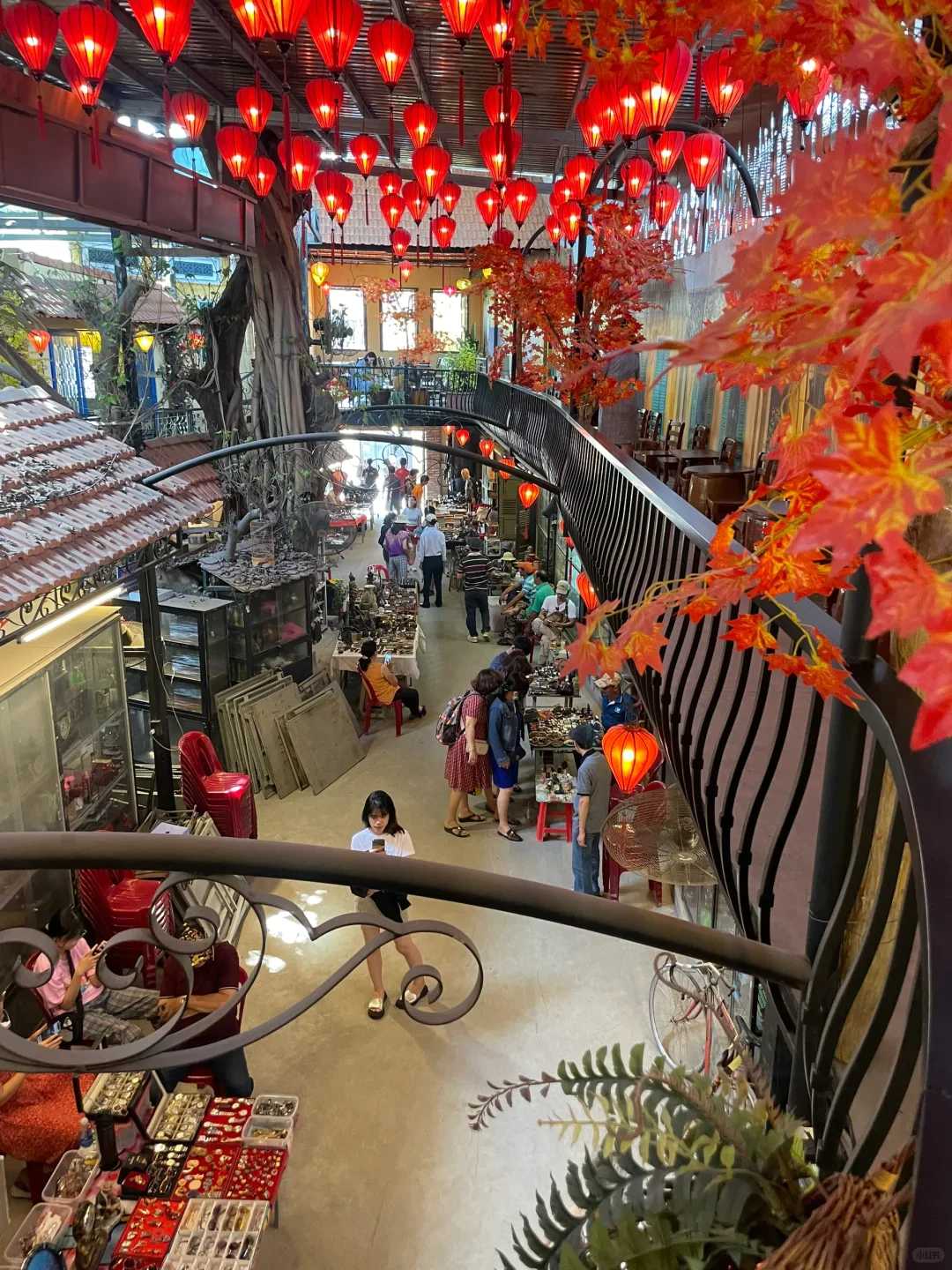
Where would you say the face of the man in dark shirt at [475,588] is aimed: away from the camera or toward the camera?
away from the camera

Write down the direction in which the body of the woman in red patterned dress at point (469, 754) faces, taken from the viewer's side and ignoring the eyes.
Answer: to the viewer's right

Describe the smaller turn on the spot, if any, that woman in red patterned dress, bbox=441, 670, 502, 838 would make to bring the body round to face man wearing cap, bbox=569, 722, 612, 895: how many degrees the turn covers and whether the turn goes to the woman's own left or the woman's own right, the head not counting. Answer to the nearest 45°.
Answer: approximately 45° to the woman's own right
